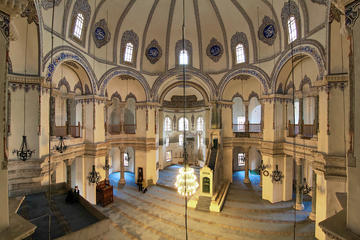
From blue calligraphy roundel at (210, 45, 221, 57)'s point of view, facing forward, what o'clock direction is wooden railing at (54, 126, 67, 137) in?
The wooden railing is roughly at 2 o'clock from the blue calligraphy roundel.

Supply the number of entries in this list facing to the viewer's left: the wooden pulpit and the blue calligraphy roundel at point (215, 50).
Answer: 0

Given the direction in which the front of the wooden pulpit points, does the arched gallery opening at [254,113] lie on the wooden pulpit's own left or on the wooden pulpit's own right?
on the wooden pulpit's own left

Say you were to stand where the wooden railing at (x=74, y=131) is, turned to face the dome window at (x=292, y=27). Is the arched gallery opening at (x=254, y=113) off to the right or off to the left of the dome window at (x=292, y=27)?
left

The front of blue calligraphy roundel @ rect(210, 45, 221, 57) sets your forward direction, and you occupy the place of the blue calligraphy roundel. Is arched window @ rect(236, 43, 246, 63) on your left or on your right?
on your left

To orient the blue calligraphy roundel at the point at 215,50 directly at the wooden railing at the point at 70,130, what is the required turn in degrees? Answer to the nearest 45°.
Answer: approximately 45° to its right

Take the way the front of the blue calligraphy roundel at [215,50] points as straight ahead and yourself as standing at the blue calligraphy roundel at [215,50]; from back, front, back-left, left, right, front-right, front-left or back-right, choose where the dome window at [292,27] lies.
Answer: front-left

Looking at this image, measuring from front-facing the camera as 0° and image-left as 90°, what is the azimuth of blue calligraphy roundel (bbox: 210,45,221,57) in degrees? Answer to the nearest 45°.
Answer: approximately 0°
